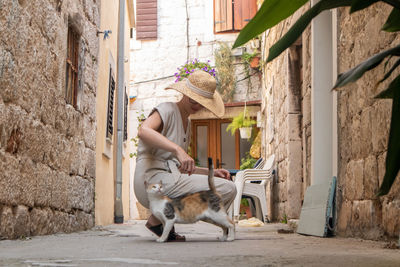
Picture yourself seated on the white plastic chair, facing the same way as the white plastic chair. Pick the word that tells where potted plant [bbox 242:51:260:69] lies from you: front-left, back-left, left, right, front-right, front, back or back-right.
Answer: right

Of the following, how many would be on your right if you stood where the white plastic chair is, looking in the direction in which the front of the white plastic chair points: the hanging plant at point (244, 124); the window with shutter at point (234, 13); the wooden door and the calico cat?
3

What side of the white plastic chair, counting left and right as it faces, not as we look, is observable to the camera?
left

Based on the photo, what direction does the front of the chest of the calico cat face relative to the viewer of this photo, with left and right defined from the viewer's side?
facing to the left of the viewer

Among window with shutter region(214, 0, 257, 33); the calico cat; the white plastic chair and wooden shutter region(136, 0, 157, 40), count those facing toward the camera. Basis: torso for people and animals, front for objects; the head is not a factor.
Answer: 2

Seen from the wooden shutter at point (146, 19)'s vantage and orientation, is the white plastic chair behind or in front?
in front

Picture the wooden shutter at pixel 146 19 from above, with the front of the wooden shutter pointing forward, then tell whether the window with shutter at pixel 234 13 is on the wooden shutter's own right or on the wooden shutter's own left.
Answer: on the wooden shutter's own left

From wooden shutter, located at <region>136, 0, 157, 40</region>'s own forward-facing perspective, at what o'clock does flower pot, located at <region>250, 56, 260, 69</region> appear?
The flower pot is roughly at 10 o'clock from the wooden shutter.

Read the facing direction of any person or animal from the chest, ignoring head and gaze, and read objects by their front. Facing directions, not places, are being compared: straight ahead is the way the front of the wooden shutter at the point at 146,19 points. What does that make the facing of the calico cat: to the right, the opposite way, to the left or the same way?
to the right

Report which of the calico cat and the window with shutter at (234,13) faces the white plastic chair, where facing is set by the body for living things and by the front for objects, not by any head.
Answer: the window with shutter
